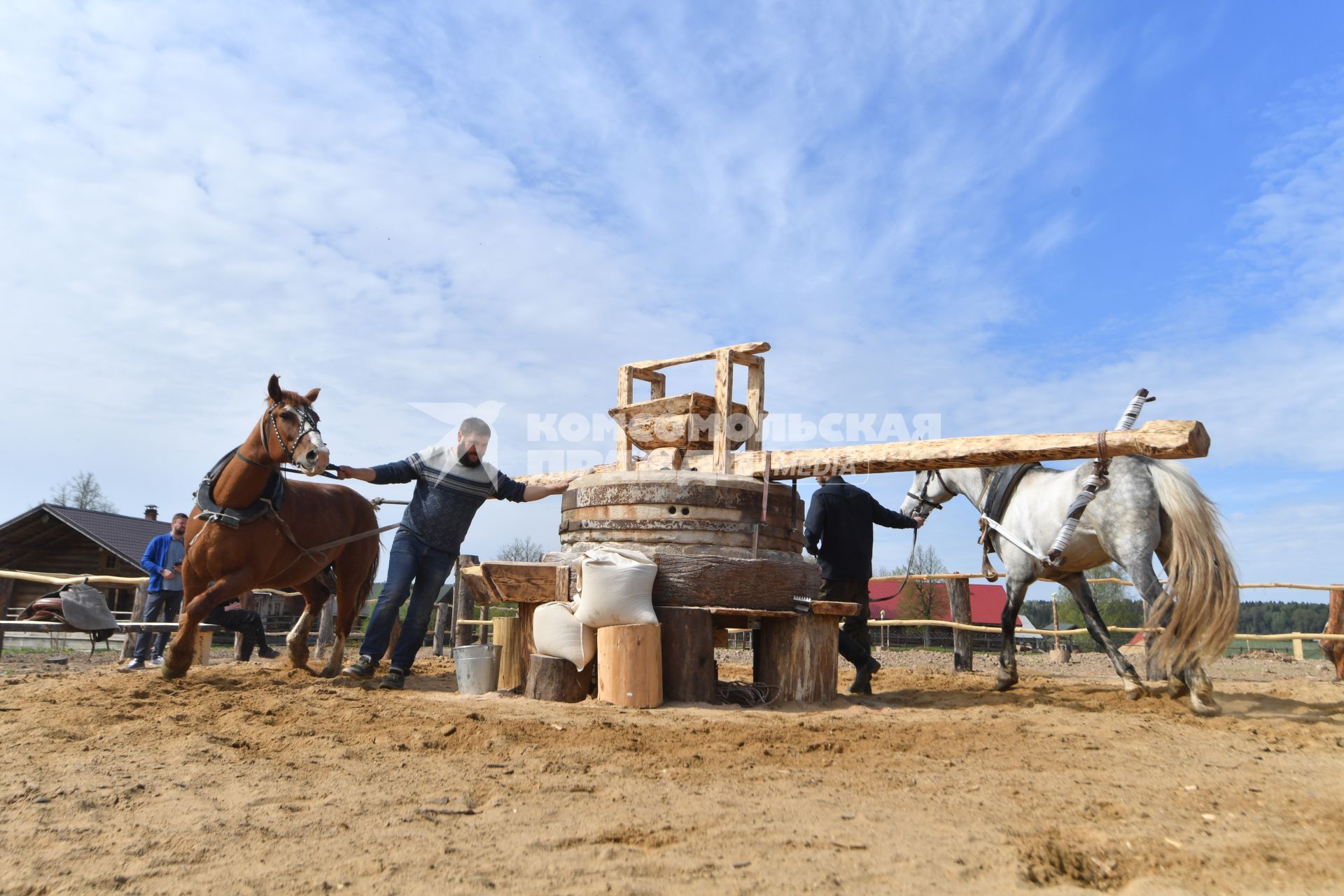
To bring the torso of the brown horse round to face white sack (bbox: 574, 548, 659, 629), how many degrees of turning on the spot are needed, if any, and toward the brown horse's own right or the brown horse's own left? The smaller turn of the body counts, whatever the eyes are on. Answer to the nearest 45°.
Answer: approximately 90° to the brown horse's own left

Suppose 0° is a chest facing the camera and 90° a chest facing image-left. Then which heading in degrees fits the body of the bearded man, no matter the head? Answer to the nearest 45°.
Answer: approximately 0°

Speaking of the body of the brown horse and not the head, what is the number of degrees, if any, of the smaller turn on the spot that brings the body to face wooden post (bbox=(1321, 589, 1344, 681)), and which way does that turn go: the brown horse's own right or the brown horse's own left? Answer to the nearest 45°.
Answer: approximately 135° to the brown horse's own left

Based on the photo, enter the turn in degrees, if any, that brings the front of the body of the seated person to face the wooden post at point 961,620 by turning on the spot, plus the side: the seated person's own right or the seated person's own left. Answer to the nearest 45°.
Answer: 0° — they already face it

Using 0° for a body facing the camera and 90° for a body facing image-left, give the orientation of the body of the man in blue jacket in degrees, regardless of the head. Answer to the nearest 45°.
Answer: approximately 315°

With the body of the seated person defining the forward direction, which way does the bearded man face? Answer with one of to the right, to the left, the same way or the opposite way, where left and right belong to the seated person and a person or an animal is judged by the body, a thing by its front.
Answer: to the right

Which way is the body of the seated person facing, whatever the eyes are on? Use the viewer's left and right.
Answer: facing to the right of the viewer

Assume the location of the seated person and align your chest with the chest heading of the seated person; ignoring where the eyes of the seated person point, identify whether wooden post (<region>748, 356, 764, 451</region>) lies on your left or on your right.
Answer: on your right

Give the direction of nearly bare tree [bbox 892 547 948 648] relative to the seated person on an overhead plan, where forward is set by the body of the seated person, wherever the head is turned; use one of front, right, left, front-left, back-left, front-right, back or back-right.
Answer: front-left

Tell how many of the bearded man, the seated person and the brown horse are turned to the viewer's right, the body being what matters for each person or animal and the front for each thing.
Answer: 1

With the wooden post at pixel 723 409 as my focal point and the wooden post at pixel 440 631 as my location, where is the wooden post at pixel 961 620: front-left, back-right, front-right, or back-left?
front-left

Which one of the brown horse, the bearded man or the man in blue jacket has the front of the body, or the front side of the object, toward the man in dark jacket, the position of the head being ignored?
the man in blue jacket

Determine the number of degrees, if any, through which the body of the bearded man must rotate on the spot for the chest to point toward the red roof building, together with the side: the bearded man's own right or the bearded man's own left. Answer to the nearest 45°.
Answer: approximately 135° to the bearded man's own left

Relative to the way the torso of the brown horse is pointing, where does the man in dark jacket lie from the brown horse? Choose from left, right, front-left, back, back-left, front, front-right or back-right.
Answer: back-left

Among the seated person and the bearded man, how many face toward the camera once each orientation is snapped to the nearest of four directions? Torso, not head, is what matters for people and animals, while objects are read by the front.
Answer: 1

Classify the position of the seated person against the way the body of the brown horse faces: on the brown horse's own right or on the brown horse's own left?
on the brown horse's own right

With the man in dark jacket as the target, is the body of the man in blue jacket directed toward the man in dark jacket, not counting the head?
yes

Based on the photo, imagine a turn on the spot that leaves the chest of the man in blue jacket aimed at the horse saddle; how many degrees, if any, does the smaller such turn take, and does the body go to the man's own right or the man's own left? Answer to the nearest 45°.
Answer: approximately 135° to the man's own right
